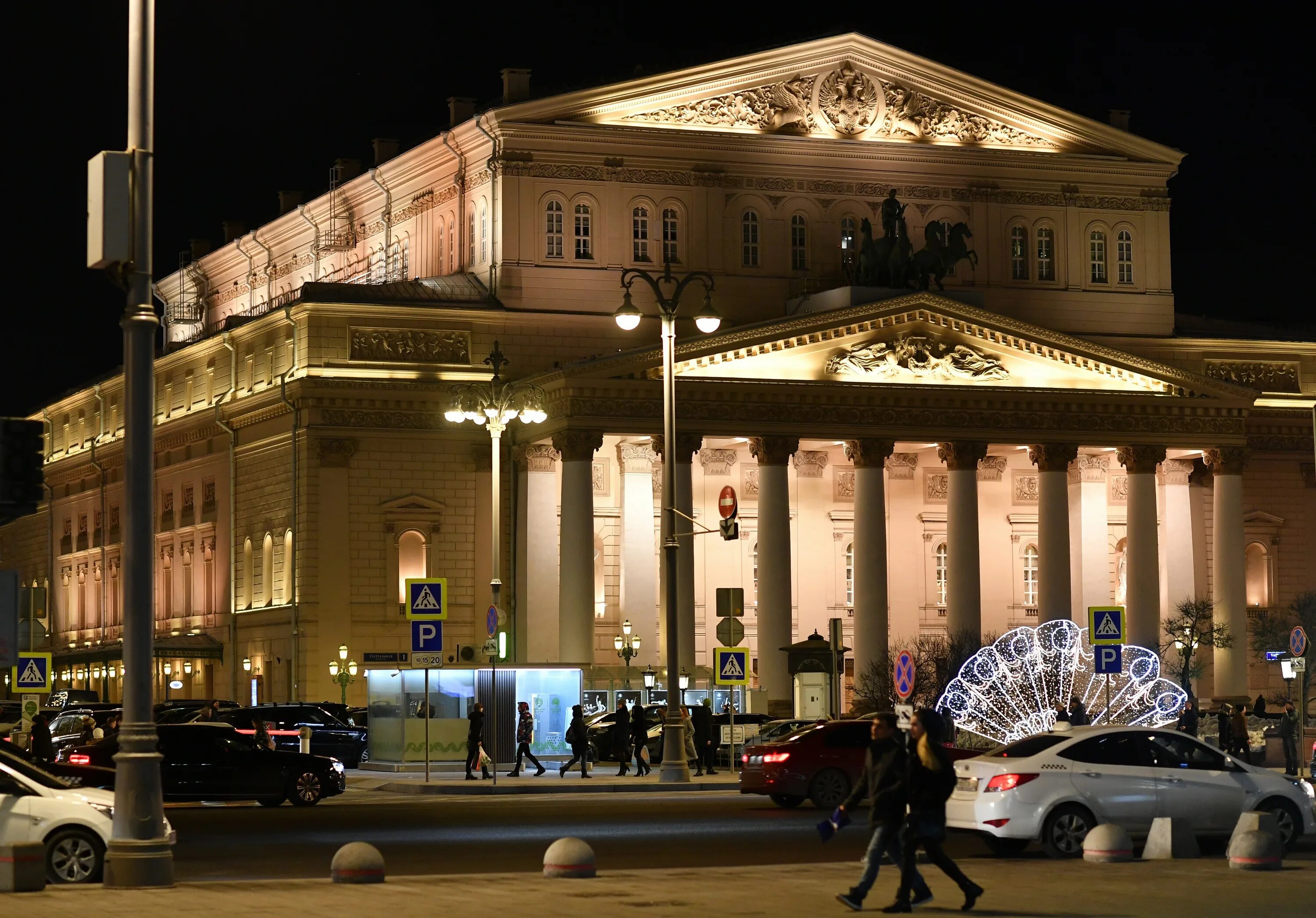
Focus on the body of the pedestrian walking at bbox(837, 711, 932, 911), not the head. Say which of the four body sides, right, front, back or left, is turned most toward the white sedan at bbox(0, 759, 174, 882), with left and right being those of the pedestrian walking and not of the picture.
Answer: front

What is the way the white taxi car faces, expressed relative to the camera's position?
facing away from the viewer and to the right of the viewer

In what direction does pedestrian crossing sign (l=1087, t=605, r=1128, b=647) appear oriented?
toward the camera

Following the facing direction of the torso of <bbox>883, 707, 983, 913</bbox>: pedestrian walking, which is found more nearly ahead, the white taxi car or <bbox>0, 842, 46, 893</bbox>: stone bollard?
the stone bollard

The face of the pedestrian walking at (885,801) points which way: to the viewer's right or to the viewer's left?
to the viewer's left

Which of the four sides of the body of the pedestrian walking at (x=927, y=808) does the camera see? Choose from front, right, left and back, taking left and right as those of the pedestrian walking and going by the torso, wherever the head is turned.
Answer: left

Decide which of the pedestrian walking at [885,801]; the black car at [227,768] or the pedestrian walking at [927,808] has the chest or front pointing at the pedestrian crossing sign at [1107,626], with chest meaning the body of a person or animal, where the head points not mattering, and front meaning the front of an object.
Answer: the black car

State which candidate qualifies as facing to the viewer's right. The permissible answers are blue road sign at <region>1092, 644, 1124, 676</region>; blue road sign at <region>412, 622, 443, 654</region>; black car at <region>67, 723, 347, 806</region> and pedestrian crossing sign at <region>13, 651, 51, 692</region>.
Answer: the black car

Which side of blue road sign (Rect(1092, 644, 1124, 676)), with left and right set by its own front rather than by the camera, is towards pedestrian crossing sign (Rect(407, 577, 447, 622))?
right

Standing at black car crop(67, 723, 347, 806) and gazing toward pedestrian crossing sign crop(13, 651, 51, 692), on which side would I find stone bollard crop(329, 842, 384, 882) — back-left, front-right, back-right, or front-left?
back-left

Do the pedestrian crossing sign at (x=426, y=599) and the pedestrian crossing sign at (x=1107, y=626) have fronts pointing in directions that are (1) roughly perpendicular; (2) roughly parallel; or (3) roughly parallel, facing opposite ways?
roughly parallel

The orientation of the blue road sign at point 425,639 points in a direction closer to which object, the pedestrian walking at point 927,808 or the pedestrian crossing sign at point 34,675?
the pedestrian walking

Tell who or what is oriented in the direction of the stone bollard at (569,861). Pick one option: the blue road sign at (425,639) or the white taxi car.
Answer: the blue road sign

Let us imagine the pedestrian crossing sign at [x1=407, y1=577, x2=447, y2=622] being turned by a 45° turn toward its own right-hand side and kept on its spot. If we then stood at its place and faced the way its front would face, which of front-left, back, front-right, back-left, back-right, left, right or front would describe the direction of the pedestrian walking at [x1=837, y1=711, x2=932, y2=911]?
front-left

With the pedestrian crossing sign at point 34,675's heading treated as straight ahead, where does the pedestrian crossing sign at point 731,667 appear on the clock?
the pedestrian crossing sign at point 731,667 is roughly at 9 o'clock from the pedestrian crossing sign at point 34,675.

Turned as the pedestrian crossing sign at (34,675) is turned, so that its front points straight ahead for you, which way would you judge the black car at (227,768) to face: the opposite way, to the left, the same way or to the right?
to the left

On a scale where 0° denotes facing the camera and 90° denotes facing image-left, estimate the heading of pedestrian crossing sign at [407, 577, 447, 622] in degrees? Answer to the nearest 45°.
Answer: approximately 0°

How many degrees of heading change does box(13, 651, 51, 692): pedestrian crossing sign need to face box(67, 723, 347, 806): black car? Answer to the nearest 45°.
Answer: approximately 45° to its left

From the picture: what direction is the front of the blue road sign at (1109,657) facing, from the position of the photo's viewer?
facing the viewer

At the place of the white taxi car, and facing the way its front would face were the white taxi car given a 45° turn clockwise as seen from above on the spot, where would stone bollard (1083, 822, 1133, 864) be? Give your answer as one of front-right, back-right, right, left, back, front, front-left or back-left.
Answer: right

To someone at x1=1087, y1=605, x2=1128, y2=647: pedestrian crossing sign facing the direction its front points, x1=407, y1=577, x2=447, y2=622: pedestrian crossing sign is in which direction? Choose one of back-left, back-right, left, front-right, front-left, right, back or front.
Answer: right

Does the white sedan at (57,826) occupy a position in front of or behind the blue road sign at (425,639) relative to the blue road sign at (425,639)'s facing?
in front
